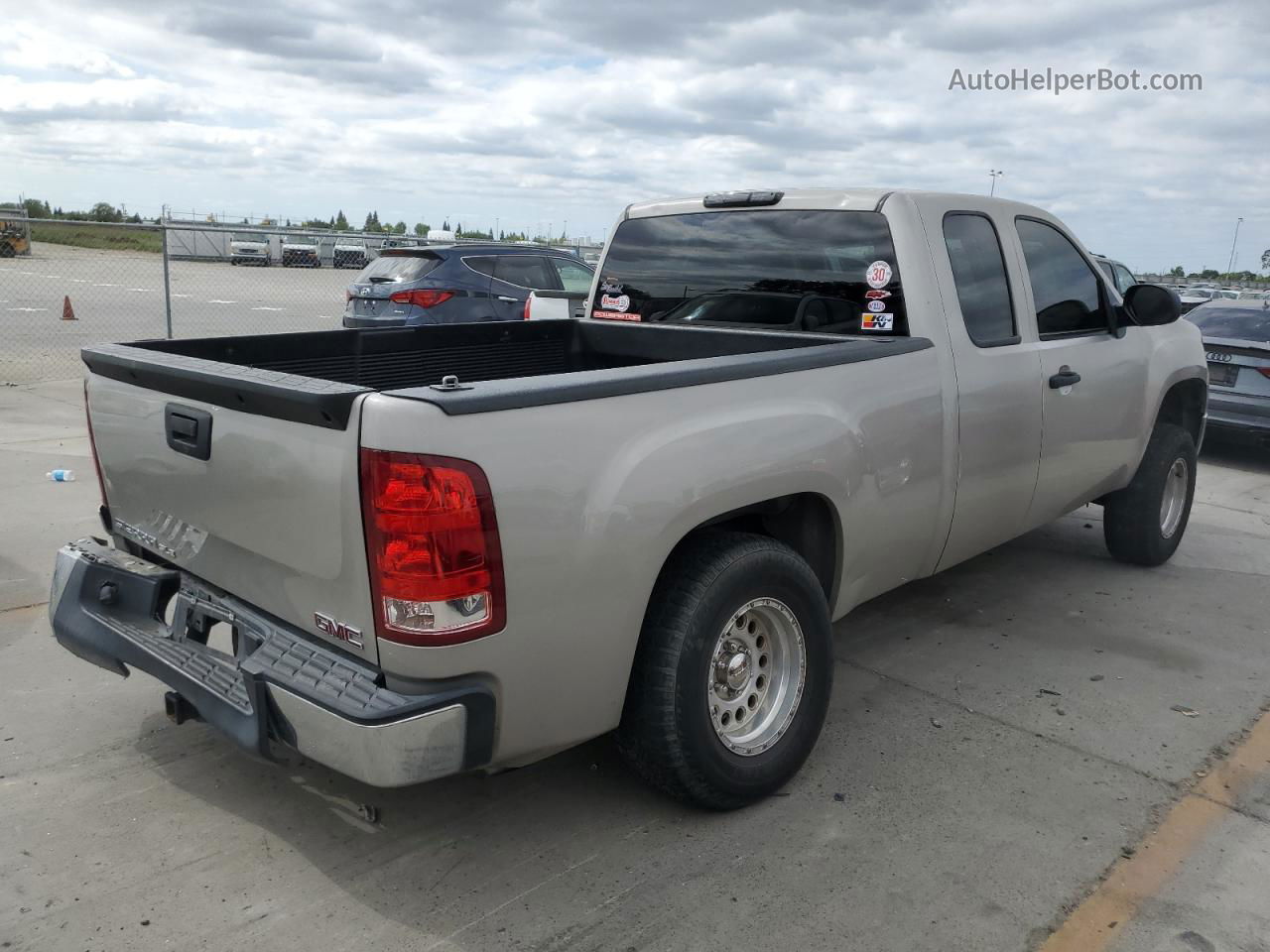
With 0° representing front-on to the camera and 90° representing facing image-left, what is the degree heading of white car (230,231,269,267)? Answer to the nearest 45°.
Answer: approximately 0°

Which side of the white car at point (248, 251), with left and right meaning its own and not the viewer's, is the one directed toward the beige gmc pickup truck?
front

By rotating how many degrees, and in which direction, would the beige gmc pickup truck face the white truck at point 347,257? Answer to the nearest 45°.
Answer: approximately 45° to its left

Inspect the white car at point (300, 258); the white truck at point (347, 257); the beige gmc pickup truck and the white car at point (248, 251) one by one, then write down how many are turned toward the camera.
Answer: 3

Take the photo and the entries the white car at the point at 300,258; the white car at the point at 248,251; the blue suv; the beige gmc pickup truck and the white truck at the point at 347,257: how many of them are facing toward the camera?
3

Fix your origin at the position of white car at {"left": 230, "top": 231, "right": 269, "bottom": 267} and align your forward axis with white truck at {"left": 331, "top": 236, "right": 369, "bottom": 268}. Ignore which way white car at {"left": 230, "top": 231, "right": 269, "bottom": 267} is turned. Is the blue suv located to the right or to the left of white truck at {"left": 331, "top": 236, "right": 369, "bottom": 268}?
right

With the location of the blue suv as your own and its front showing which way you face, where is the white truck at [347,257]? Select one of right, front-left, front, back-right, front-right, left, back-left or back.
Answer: front-left

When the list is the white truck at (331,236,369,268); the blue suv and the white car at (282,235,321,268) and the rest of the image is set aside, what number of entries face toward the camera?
2

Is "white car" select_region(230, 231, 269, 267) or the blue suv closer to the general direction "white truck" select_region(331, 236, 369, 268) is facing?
the blue suv

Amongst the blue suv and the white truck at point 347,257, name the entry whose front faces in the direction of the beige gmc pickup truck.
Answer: the white truck

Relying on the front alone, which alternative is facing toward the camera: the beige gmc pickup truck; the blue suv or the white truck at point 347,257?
the white truck

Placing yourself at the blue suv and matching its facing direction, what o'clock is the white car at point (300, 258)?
The white car is roughly at 10 o'clock from the blue suv.

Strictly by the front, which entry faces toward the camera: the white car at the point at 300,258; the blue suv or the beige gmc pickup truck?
the white car

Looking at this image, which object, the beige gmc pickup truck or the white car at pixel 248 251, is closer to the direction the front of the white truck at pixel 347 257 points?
the beige gmc pickup truck
